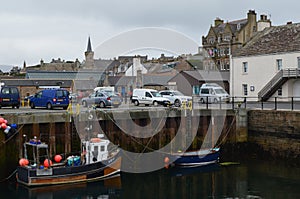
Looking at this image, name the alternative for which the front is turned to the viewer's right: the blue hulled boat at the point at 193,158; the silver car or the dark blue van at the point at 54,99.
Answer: the blue hulled boat

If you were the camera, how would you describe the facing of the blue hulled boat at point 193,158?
facing to the right of the viewer

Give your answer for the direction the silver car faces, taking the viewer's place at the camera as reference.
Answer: facing away from the viewer and to the left of the viewer

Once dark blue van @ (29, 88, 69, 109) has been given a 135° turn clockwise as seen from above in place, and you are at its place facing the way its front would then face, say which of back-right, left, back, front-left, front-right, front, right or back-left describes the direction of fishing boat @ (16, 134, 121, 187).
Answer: right

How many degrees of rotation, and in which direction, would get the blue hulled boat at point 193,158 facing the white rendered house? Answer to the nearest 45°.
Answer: approximately 45° to its left

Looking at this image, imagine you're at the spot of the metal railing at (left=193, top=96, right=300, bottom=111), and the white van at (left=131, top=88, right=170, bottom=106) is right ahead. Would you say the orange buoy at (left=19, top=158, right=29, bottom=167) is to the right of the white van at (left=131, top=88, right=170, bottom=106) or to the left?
left

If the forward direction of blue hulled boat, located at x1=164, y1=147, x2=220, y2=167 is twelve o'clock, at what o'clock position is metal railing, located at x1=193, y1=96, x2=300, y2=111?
The metal railing is roughly at 10 o'clock from the blue hulled boat.

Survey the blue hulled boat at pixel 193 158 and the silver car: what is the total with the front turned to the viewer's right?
1

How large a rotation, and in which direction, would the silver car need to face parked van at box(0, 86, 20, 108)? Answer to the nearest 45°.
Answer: approximately 45° to its left
